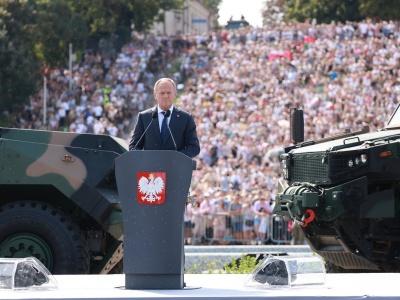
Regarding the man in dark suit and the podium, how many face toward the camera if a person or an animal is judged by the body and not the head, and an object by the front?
2

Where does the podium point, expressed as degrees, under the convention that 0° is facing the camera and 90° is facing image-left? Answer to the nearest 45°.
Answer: approximately 0°

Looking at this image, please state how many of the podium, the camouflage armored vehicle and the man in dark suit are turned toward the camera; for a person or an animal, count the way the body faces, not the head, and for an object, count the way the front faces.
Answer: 2

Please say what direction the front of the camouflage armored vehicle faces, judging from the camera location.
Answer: facing to the right of the viewer
